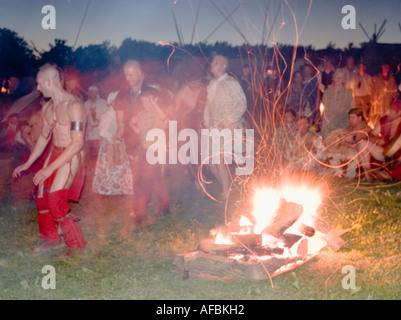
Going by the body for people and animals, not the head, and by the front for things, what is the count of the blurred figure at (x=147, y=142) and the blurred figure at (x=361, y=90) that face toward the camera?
2

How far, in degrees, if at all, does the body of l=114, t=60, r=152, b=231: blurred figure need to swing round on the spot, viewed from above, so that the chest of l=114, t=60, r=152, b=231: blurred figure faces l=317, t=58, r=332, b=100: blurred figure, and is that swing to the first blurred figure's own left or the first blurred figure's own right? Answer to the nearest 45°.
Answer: approximately 180°

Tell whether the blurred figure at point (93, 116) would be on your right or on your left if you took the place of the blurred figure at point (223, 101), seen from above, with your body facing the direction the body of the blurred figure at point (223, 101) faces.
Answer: on your right

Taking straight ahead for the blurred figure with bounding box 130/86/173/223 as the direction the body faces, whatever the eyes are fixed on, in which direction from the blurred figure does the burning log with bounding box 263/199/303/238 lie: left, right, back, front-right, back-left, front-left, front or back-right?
front-left

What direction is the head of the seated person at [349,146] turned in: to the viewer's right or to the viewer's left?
to the viewer's left

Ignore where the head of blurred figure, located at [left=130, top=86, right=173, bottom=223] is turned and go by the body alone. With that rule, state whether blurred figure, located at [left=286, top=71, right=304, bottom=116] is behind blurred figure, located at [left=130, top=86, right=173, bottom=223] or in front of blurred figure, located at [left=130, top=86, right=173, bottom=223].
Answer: behind

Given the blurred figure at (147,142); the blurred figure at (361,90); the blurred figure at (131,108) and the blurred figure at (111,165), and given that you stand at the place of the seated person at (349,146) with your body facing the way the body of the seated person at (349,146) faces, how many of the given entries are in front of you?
3
